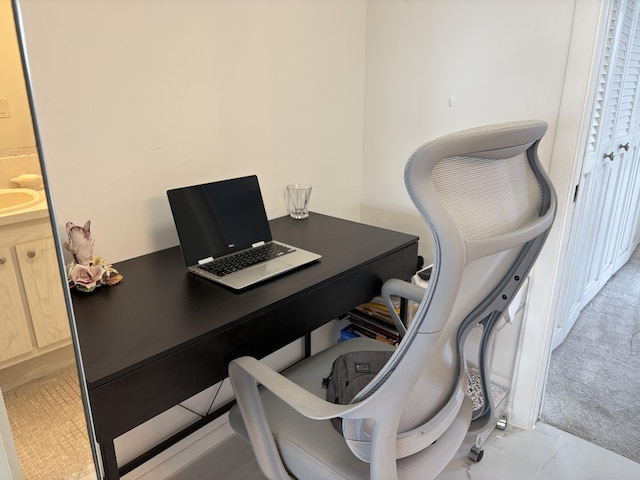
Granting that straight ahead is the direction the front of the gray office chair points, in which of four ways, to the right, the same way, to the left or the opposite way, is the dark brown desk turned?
the opposite way

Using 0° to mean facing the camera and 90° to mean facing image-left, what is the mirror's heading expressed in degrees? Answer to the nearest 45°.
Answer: approximately 315°

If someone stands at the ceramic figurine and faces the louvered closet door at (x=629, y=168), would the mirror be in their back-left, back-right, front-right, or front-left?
back-right

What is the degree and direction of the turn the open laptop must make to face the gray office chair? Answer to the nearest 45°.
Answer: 0° — it already faces it

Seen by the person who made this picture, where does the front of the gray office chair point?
facing away from the viewer and to the left of the viewer

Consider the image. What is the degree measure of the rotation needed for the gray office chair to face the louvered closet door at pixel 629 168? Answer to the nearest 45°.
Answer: approximately 90° to its right

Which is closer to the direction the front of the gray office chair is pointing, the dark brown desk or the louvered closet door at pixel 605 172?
the dark brown desk
